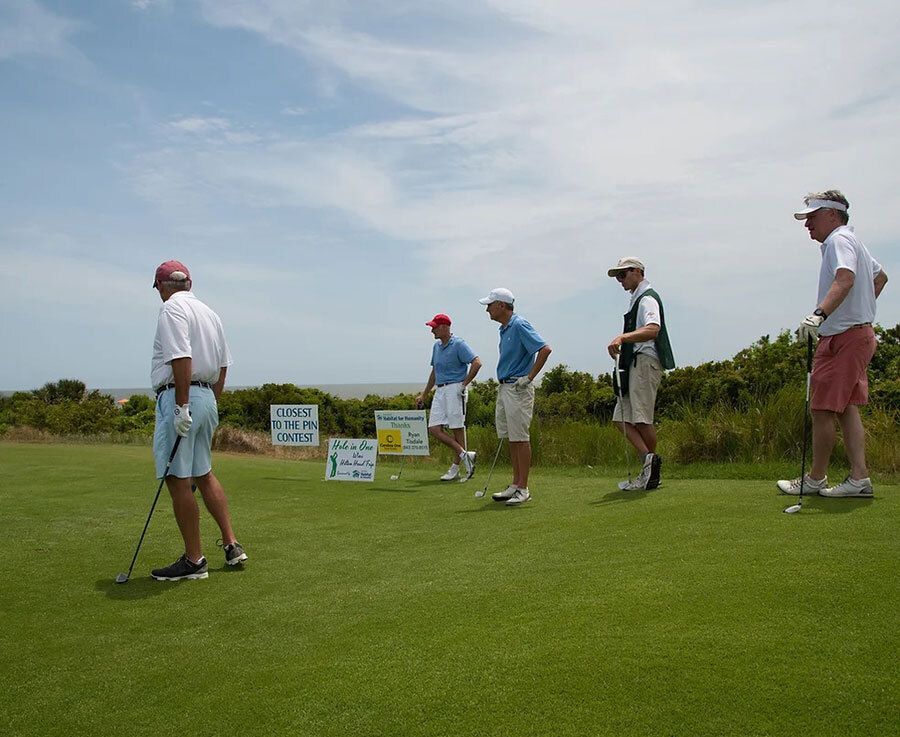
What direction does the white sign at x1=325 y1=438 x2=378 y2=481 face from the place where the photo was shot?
facing the viewer

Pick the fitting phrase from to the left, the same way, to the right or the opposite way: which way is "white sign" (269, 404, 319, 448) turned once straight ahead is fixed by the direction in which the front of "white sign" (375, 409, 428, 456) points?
the same way

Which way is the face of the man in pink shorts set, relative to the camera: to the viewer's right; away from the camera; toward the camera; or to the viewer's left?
to the viewer's left

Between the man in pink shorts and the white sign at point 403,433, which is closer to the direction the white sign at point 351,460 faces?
the man in pink shorts

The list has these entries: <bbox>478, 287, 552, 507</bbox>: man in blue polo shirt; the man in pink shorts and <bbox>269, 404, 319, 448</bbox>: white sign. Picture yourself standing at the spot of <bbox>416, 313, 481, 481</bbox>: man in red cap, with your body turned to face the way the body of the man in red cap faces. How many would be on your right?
1

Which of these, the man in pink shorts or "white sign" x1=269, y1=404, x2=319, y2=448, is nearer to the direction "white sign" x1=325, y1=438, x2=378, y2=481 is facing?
the man in pink shorts

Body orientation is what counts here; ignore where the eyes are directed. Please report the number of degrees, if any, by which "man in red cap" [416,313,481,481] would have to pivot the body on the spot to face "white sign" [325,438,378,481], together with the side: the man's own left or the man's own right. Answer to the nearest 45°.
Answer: approximately 45° to the man's own right

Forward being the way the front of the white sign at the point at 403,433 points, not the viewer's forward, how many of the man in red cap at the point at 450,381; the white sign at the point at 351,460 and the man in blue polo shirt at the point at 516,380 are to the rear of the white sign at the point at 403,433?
0

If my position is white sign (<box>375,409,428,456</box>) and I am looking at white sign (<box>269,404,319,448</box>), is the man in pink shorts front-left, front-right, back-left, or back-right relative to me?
back-left

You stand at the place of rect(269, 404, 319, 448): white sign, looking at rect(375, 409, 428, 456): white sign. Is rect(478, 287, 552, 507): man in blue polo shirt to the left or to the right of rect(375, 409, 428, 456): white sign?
right

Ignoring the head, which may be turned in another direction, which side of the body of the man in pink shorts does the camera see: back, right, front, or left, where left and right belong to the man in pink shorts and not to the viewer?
left

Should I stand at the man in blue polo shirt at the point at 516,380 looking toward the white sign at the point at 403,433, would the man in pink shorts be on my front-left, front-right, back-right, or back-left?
back-right

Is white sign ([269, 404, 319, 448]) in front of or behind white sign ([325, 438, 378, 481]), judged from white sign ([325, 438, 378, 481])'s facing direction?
behind

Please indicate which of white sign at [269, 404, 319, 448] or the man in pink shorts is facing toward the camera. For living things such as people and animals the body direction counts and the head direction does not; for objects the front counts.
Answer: the white sign

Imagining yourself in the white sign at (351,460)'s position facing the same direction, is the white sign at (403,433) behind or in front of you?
behind

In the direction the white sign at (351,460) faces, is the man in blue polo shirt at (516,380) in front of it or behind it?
in front

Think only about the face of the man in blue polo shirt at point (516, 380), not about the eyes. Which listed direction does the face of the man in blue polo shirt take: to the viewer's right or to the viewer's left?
to the viewer's left
